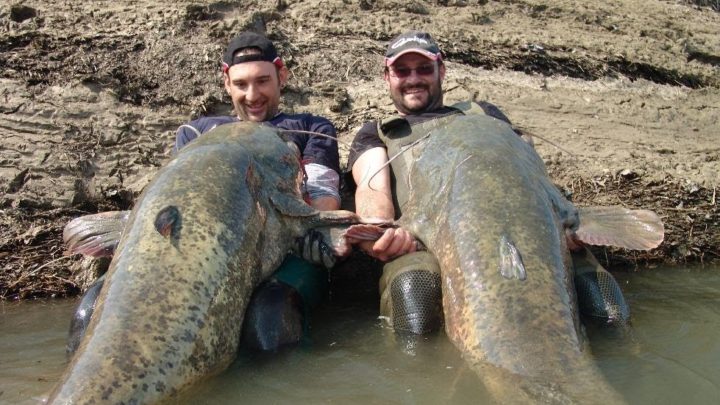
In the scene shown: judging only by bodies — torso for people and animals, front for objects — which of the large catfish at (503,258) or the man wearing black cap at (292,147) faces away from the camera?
the large catfish

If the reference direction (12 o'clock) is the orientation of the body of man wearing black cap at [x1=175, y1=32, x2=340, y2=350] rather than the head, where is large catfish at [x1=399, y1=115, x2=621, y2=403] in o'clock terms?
The large catfish is roughly at 11 o'clock from the man wearing black cap.

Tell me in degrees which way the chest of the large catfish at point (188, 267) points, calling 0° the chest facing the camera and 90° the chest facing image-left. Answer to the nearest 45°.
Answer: approximately 225°

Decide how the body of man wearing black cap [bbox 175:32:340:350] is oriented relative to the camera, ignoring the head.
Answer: toward the camera

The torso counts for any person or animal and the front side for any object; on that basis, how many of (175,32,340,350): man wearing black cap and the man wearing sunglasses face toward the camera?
2

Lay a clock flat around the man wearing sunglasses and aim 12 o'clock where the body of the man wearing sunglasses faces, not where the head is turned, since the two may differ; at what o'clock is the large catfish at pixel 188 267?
The large catfish is roughly at 1 o'clock from the man wearing sunglasses.

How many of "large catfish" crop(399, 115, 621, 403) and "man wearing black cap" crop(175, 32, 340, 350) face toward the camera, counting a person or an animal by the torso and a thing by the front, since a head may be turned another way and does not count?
1

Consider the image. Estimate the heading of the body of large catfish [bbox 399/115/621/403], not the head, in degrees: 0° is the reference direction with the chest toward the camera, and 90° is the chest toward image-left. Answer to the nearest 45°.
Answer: approximately 180°

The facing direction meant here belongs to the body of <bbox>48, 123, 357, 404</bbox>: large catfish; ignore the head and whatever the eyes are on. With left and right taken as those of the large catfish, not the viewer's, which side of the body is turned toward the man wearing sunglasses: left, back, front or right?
front

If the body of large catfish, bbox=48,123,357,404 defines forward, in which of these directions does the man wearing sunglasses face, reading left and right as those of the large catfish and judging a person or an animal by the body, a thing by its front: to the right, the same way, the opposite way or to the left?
the opposite way
